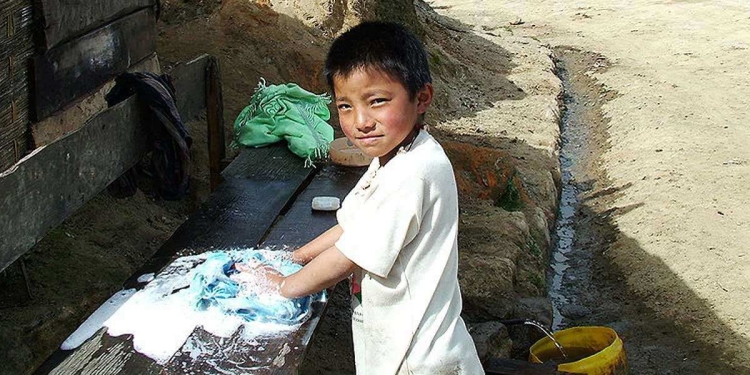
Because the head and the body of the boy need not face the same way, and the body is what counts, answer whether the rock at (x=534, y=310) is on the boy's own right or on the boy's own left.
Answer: on the boy's own right

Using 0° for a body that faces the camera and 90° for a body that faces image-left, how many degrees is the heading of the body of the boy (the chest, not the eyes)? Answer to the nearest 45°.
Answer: approximately 90°

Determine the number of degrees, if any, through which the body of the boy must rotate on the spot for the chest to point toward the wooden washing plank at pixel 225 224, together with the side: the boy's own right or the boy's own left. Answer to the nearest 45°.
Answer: approximately 45° to the boy's own right

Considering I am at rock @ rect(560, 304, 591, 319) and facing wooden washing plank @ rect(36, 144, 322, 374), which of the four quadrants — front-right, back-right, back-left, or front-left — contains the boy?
front-left

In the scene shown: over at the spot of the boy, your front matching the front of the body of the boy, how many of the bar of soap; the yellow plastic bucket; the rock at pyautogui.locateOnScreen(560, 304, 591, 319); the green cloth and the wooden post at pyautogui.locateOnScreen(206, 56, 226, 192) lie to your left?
0

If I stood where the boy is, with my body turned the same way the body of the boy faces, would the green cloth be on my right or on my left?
on my right

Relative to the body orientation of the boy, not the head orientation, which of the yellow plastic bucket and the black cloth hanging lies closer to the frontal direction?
the black cloth hanging

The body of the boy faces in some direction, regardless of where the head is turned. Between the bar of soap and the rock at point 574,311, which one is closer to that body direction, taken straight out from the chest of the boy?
the bar of soap

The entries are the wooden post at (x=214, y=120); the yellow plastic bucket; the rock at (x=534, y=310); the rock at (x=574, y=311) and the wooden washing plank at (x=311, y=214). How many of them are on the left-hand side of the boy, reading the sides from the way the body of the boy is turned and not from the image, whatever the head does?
0

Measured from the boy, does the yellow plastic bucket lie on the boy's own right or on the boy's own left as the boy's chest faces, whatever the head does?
on the boy's own right
